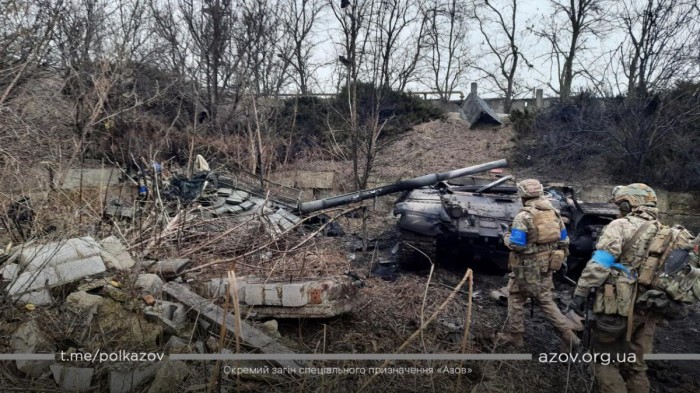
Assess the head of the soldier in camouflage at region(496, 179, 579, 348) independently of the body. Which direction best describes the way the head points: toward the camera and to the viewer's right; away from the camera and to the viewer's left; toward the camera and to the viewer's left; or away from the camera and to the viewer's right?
away from the camera and to the viewer's left

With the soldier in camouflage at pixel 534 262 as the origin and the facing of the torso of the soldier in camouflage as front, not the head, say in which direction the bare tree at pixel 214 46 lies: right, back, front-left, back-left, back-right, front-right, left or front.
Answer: front

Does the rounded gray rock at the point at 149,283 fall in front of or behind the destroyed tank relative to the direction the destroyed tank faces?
in front

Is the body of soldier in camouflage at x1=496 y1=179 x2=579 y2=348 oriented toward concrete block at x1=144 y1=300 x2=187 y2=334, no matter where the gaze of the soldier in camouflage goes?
no

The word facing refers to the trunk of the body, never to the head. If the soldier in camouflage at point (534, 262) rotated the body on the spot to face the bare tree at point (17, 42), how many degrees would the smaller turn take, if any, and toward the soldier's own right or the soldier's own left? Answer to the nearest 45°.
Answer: approximately 45° to the soldier's own left

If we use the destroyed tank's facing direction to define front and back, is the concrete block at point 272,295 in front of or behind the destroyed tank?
in front

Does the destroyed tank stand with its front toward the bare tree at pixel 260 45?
no

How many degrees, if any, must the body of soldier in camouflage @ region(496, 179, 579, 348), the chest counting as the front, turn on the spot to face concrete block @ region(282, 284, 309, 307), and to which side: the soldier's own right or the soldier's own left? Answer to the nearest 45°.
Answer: approximately 90° to the soldier's own left

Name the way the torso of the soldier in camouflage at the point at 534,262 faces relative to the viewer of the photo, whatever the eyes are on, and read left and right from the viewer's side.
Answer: facing away from the viewer and to the left of the viewer

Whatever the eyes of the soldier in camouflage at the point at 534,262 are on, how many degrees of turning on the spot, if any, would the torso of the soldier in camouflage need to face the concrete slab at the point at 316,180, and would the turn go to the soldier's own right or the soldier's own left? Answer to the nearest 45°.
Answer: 0° — they already face it

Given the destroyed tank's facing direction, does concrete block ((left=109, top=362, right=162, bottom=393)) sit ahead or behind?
ahead

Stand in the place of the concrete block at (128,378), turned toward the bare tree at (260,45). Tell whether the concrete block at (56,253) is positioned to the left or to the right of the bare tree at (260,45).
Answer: left

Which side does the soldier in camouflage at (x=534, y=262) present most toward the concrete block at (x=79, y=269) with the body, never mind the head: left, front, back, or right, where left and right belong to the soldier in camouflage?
left

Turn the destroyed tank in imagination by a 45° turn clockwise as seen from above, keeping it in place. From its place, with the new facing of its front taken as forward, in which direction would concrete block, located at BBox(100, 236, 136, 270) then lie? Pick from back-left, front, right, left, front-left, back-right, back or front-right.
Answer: front
